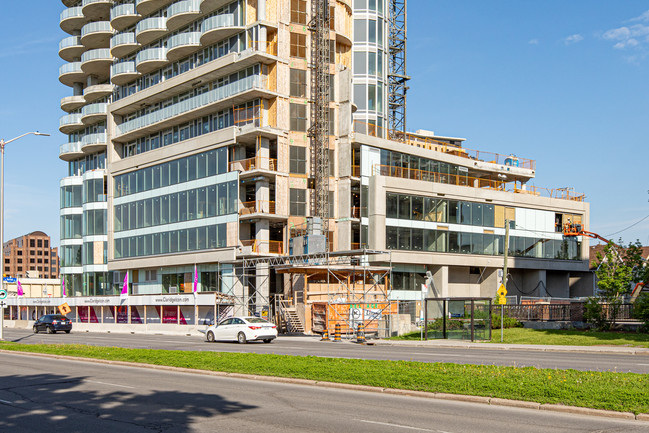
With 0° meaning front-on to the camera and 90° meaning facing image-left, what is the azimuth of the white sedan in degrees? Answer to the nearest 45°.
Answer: approximately 135°

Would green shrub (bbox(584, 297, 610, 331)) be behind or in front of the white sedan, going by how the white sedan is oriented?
behind

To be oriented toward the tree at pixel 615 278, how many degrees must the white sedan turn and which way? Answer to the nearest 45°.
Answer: approximately 135° to its right

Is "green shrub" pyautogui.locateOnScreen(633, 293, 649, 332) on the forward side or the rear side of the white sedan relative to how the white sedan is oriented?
on the rear side
